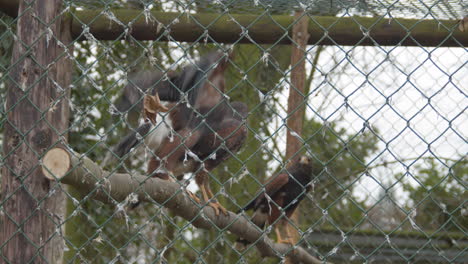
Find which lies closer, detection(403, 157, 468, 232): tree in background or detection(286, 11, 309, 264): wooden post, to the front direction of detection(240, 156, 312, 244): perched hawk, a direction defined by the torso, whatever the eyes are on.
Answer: the tree in background

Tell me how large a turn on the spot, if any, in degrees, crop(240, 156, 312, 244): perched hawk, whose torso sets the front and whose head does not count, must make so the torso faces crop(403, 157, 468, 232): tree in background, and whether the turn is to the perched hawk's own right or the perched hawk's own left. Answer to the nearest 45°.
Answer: approximately 45° to the perched hawk's own left

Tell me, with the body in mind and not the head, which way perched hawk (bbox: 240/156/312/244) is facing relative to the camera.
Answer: to the viewer's right
